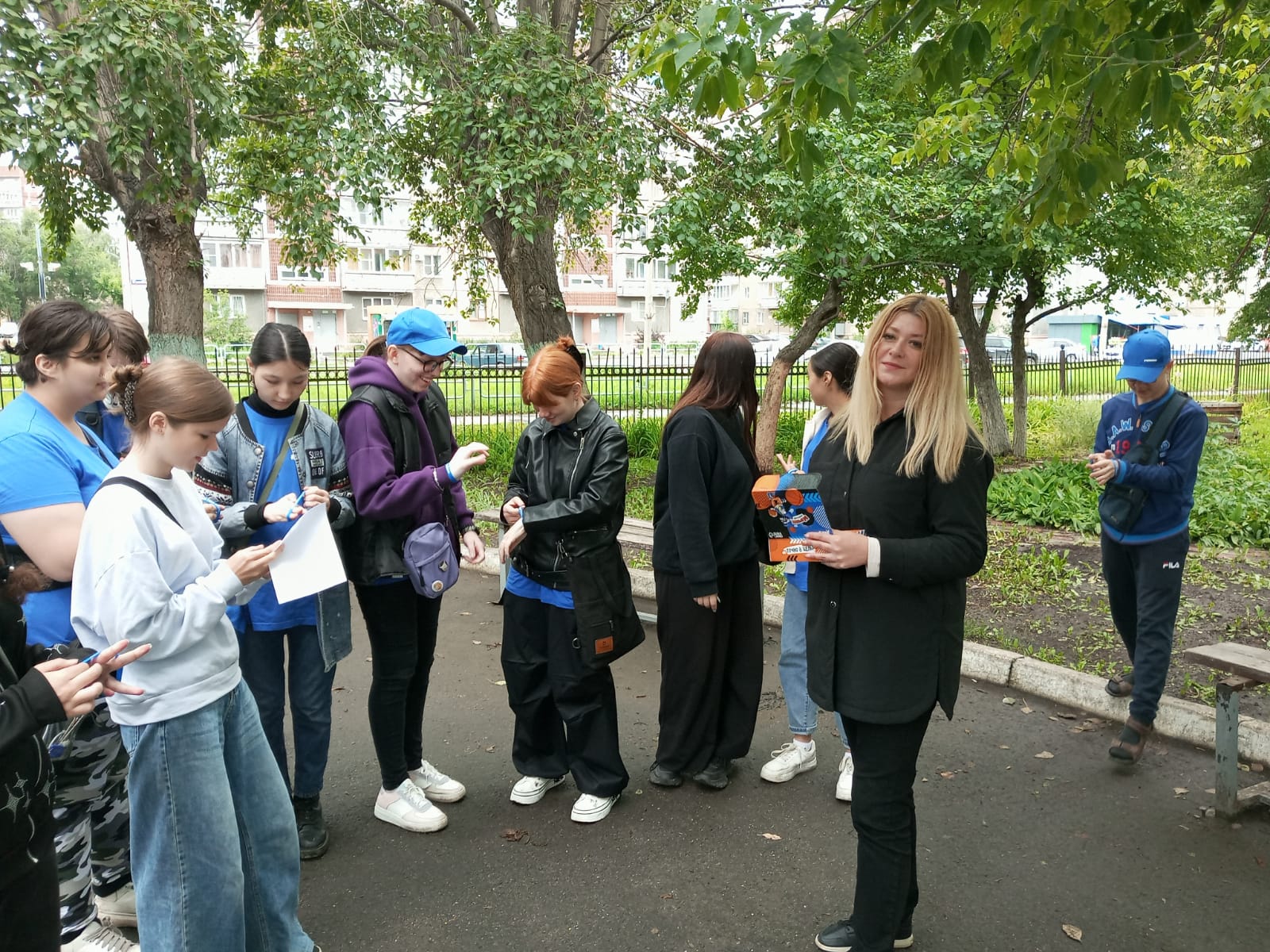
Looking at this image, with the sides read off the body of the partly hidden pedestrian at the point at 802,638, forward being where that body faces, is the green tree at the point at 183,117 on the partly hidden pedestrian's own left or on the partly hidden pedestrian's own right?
on the partly hidden pedestrian's own right

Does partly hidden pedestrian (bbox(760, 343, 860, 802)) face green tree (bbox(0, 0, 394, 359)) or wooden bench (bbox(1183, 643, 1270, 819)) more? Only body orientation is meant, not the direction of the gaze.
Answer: the green tree

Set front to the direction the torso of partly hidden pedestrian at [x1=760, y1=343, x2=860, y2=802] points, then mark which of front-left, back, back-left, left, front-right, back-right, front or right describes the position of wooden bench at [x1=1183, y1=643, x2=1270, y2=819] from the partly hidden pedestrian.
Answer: back-left

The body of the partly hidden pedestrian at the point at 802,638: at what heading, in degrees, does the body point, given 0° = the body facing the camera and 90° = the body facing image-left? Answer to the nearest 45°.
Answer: approximately 45°

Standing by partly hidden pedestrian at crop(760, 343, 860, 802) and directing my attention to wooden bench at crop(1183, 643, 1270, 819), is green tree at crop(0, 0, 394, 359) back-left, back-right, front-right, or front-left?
back-left
